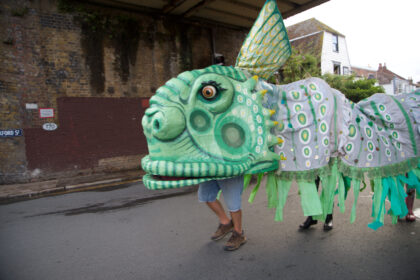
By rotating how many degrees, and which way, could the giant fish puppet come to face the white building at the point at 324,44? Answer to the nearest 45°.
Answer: approximately 90° to its right

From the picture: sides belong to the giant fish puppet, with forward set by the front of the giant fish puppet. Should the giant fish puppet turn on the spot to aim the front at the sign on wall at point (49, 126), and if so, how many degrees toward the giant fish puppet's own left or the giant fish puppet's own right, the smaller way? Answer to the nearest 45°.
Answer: approximately 45° to the giant fish puppet's own right

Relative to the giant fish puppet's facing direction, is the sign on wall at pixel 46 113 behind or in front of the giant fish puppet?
in front

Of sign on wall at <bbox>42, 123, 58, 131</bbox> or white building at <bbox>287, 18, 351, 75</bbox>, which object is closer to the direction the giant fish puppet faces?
the sign on wall

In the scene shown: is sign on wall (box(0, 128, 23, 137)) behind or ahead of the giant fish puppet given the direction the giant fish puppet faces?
ahead

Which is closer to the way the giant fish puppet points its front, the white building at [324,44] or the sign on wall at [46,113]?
the sign on wall

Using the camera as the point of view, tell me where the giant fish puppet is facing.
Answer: facing to the left of the viewer
